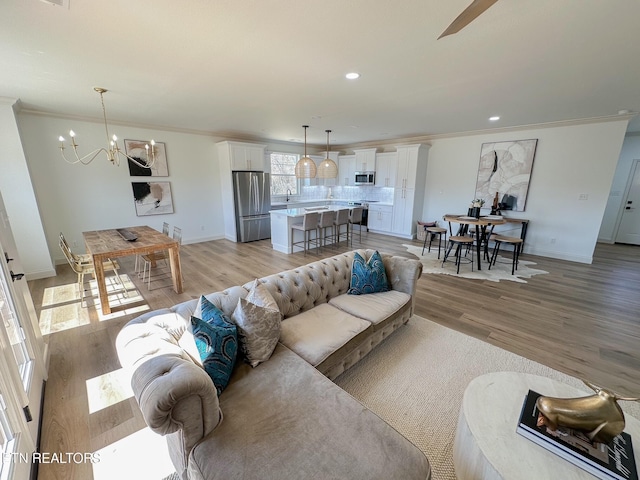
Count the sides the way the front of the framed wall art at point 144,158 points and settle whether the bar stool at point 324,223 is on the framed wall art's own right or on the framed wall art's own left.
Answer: on the framed wall art's own left

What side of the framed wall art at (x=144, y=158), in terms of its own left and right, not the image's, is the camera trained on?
front

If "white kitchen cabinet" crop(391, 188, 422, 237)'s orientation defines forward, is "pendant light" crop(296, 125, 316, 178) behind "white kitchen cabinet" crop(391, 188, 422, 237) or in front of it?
in front

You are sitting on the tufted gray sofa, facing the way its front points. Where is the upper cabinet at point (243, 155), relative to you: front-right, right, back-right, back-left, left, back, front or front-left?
back-left

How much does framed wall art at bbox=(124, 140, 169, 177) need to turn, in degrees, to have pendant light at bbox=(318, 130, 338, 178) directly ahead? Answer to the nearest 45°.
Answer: approximately 45° to its left

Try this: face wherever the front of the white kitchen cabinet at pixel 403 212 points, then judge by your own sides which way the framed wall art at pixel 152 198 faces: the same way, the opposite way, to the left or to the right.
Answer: to the left

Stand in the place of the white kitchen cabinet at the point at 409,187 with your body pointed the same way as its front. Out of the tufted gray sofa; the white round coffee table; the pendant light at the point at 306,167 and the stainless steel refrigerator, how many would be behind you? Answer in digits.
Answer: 0

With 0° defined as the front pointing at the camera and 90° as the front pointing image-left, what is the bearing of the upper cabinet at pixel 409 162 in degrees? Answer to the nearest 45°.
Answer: approximately 45°

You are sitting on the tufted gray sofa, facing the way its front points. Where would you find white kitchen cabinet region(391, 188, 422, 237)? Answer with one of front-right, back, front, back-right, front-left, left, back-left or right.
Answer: left

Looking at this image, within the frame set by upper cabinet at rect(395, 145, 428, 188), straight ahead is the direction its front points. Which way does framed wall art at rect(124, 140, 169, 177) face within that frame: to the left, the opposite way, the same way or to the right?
to the left

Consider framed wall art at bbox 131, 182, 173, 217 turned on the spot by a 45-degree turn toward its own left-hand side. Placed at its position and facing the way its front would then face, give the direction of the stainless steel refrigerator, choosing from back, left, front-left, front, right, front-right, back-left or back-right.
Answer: front-left
